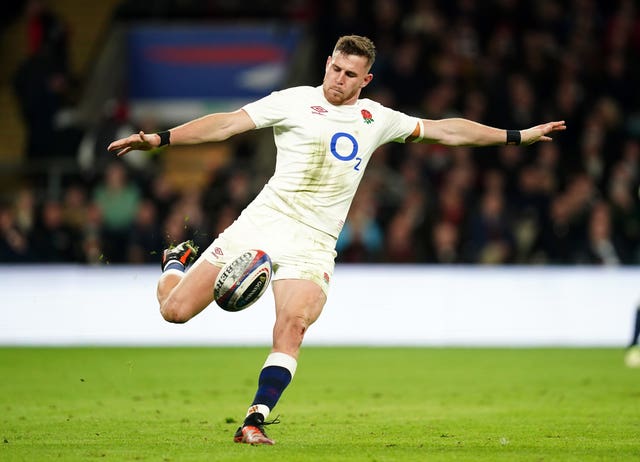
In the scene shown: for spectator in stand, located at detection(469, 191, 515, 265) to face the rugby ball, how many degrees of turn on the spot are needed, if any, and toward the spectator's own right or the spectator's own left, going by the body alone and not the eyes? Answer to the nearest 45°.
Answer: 0° — they already face it

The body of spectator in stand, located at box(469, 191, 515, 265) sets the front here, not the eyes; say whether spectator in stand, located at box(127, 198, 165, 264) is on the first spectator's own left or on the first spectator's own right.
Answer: on the first spectator's own right

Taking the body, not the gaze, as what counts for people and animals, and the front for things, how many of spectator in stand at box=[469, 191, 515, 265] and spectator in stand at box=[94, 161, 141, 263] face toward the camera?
2

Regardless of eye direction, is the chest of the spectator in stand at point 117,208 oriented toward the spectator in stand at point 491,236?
no

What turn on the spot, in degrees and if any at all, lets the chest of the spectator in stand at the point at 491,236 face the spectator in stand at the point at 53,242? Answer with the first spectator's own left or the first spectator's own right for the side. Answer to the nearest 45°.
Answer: approximately 90° to the first spectator's own right

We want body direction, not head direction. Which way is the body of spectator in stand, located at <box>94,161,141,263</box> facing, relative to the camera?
toward the camera

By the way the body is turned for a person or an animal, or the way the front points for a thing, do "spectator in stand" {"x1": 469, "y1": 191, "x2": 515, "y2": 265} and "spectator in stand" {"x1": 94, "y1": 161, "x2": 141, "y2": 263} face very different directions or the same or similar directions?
same or similar directions

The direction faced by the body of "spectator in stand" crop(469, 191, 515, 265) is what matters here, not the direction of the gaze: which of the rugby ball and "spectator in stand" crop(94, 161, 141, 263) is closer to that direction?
the rugby ball

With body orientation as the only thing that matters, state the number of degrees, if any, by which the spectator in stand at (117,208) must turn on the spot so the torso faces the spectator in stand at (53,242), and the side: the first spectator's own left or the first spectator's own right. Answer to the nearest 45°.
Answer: approximately 90° to the first spectator's own right

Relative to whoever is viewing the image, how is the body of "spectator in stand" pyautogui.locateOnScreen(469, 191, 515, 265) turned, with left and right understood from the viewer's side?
facing the viewer

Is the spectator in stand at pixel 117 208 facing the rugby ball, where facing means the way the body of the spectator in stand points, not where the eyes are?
yes

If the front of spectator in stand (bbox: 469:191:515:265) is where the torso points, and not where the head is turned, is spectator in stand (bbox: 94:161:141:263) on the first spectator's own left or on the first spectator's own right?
on the first spectator's own right
